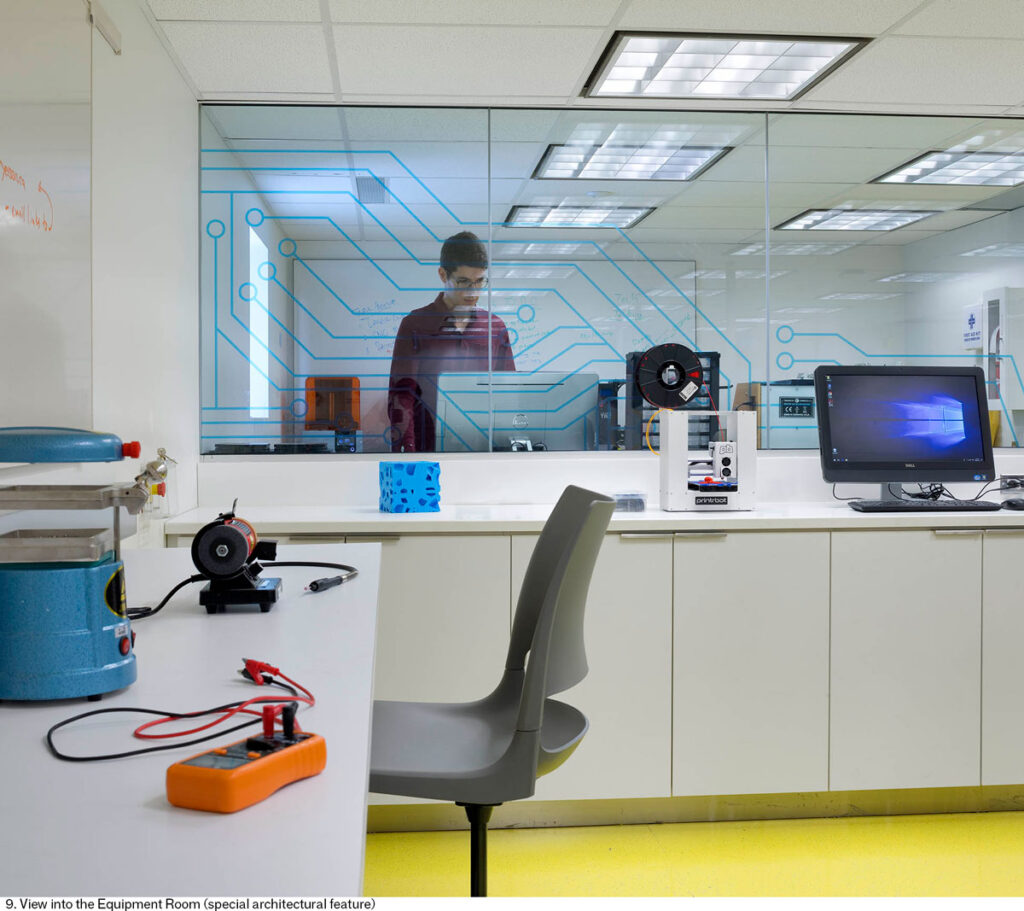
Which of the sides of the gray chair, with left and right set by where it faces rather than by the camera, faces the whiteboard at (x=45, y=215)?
front

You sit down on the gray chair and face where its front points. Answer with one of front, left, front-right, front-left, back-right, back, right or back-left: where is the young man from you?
right

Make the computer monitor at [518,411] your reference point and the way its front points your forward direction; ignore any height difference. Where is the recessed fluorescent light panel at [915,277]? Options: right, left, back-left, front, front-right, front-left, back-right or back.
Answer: right

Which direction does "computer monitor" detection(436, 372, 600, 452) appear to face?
away from the camera

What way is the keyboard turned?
toward the camera

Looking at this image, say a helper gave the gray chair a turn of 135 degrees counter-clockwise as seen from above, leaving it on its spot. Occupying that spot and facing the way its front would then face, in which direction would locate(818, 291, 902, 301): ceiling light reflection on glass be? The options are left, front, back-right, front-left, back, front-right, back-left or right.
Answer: left

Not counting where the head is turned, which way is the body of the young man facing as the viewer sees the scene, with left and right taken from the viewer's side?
facing the viewer and to the right of the viewer

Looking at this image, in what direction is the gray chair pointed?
to the viewer's left

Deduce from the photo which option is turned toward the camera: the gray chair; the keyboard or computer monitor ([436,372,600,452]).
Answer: the keyboard

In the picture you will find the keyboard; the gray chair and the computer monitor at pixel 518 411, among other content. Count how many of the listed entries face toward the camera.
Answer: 1

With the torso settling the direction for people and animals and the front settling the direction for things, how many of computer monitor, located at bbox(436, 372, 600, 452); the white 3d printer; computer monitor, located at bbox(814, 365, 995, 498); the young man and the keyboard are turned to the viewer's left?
0

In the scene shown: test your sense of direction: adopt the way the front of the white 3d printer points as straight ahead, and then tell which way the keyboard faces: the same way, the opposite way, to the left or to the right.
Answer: the same way

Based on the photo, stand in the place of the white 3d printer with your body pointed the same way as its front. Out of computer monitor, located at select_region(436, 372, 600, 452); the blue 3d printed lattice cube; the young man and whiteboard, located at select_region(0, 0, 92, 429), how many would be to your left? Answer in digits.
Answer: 0

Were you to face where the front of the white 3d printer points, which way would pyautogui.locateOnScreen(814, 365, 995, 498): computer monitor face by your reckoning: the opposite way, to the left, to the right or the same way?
the same way

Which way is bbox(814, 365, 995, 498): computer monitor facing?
toward the camera

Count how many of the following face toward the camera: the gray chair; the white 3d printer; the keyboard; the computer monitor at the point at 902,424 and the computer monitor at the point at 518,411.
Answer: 3

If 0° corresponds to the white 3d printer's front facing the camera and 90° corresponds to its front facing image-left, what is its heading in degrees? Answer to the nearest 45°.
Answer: approximately 0°

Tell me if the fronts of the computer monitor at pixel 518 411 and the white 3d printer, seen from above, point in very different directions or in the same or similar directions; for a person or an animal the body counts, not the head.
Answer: very different directions

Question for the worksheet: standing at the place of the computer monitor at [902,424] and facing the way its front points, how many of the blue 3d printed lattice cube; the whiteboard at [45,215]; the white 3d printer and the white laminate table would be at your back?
0

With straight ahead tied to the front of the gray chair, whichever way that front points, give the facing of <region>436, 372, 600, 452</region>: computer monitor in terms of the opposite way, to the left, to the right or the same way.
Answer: to the right

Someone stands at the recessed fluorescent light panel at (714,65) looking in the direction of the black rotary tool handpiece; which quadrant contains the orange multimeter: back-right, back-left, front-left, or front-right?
front-left
